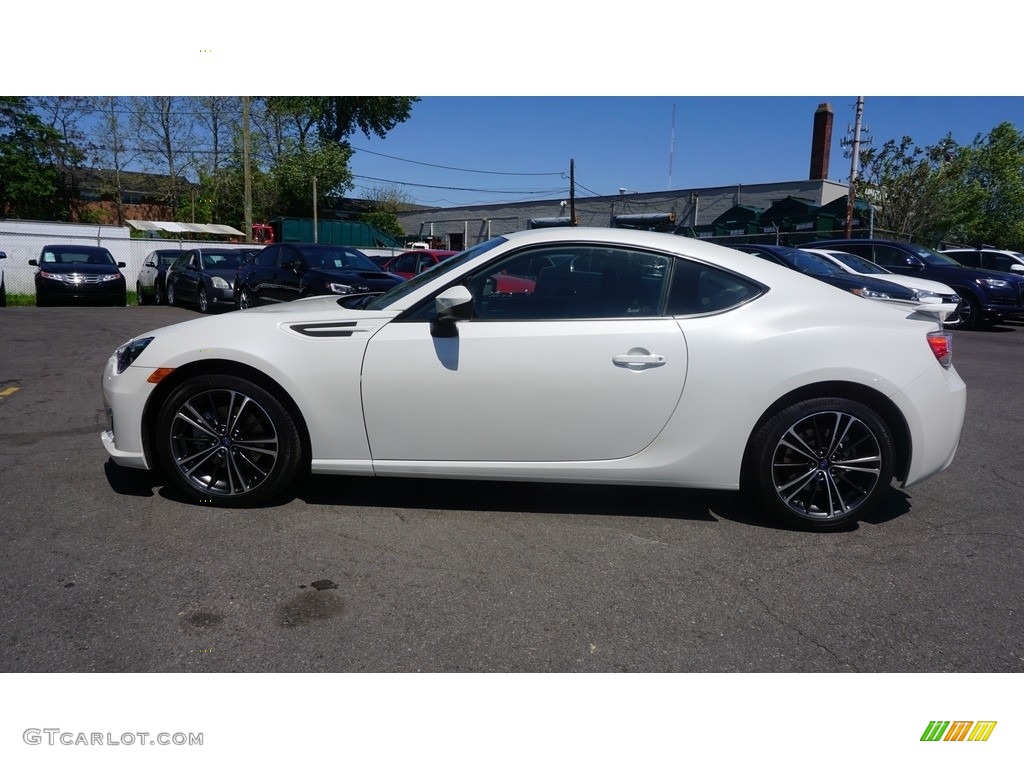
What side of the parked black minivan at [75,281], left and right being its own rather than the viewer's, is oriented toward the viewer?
front

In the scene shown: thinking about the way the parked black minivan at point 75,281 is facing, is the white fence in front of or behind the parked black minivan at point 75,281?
behind

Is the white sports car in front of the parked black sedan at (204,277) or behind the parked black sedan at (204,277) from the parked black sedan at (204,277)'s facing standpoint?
in front

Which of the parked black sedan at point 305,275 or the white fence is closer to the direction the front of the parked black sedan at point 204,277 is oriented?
the parked black sedan

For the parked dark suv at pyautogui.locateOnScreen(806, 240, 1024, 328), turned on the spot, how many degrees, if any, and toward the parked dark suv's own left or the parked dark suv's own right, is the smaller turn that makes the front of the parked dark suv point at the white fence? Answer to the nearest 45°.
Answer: approximately 135° to the parked dark suv's own right

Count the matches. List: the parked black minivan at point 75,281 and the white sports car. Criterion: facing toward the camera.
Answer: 1

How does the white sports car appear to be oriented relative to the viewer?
to the viewer's left

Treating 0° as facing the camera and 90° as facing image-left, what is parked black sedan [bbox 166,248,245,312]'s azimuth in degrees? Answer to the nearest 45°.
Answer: approximately 315°

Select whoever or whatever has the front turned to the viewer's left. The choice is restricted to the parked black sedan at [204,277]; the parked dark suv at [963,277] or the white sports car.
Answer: the white sports car

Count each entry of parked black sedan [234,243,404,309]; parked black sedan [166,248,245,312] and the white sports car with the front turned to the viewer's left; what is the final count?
1

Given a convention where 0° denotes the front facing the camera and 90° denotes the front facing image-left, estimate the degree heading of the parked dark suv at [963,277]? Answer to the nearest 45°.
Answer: approximately 315°

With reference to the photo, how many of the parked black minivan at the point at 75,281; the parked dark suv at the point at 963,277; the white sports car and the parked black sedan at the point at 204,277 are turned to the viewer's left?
1
